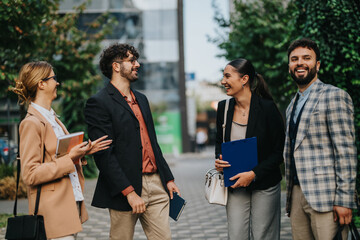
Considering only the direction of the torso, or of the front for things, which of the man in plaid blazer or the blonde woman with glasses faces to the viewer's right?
the blonde woman with glasses

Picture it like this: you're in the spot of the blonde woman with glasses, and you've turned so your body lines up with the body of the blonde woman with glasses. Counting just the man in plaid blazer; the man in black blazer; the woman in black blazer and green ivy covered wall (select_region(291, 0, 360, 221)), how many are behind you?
0

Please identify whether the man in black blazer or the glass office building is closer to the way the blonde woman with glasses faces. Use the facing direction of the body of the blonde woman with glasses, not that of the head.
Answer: the man in black blazer

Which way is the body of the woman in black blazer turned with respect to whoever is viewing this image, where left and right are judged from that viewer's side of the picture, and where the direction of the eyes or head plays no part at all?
facing the viewer and to the left of the viewer

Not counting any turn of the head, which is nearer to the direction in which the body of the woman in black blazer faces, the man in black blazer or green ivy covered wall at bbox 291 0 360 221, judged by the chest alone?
the man in black blazer

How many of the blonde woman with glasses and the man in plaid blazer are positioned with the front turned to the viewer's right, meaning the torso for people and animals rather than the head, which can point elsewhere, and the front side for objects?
1

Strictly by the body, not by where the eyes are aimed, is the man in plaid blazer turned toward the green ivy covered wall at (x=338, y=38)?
no

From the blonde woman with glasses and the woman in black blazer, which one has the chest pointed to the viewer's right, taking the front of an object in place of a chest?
the blonde woman with glasses

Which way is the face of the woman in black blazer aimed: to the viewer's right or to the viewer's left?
to the viewer's left

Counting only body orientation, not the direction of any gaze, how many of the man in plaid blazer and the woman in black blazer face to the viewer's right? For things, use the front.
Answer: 0

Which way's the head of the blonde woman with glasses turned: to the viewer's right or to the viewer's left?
to the viewer's right

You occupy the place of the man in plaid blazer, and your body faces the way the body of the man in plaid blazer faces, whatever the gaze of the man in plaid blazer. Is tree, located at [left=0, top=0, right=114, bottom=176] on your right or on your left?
on your right

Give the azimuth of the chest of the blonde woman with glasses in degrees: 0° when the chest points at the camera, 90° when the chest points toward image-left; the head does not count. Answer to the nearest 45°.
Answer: approximately 270°

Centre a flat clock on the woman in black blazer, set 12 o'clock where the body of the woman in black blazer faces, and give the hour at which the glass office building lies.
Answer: The glass office building is roughly at 4 o'clock from the woman in black blazer.

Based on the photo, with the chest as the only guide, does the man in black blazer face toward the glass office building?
no

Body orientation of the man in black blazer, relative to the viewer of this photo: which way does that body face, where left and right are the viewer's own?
facing the viewer and to the right of the viewer

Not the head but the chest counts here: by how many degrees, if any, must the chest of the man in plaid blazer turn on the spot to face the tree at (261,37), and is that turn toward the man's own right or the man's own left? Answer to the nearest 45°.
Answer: approximately 135° to the man's own right

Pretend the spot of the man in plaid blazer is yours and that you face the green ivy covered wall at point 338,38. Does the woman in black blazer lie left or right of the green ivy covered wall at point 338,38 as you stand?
left

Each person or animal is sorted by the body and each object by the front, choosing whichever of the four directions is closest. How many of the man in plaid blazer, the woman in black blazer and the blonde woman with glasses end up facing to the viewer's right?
1
